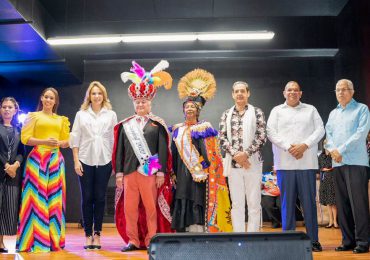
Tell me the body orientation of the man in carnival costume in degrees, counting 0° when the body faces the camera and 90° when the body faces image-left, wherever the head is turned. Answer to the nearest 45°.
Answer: approximately 0°

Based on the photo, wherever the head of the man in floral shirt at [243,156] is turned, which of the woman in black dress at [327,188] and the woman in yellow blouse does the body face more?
the woman in yellow blouse

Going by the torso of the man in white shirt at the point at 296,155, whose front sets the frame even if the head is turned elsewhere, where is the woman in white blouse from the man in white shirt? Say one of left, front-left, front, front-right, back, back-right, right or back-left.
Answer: right

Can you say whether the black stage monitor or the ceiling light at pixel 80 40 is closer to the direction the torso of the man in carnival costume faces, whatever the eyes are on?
the black stage monitor

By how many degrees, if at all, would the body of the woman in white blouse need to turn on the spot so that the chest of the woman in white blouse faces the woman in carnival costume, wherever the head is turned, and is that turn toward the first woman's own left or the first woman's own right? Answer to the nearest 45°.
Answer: approximately 90° to the first woman's own left

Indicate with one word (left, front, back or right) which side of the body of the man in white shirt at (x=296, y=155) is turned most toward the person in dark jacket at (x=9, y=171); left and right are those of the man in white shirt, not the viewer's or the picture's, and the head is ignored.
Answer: right
